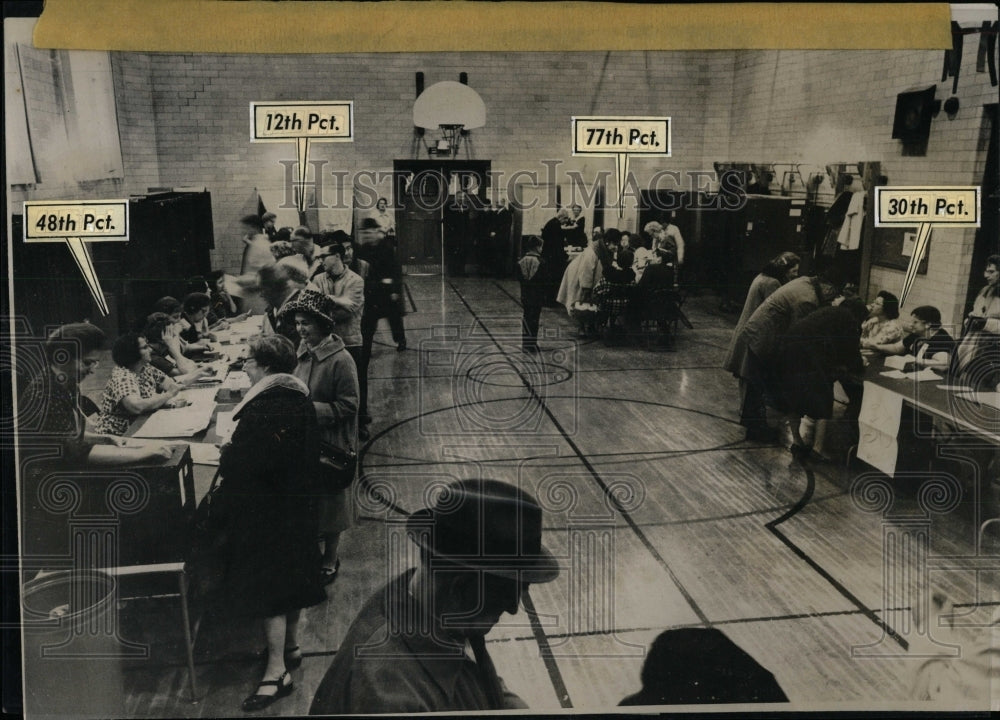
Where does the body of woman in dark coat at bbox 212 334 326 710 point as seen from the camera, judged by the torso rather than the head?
to the viewer's left

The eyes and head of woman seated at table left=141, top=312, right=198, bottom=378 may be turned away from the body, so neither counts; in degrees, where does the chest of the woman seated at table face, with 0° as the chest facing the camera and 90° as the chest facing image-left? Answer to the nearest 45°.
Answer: approximately 270°

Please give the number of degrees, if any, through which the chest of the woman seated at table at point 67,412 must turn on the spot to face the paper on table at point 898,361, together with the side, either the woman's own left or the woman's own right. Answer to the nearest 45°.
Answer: approximately 45° to the woman's own right

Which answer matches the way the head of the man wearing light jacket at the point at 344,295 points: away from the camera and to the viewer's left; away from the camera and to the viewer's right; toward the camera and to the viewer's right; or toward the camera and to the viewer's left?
toward the camera and to the viewer's left

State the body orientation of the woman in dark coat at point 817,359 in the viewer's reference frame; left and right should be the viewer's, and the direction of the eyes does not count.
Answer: facing to the right of the viewer

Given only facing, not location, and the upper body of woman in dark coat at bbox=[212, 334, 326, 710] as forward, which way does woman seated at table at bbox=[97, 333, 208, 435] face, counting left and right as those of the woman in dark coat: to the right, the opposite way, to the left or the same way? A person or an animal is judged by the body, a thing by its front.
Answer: the opposite way

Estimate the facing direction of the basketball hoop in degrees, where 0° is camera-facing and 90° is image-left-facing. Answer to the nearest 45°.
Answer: approximately 0°

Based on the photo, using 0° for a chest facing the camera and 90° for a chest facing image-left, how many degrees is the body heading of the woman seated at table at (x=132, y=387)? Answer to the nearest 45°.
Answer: approximately 270°
